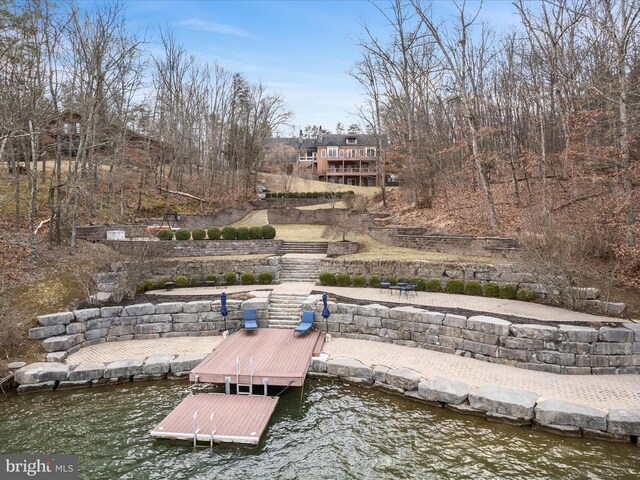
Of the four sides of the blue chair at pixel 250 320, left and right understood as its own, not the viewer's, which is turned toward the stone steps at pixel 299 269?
back

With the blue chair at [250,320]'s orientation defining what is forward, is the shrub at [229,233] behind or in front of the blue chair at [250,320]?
behind

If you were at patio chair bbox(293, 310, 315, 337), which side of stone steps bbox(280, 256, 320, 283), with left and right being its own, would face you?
front

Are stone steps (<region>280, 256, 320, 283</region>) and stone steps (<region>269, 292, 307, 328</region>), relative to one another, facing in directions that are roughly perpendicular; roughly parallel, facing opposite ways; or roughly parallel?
roughly parallel

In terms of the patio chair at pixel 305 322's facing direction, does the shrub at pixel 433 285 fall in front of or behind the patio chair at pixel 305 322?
behind

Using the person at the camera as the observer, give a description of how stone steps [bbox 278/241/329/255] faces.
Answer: facing the viewer

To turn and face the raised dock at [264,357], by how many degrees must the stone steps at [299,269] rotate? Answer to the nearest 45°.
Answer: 0° — it already faces it

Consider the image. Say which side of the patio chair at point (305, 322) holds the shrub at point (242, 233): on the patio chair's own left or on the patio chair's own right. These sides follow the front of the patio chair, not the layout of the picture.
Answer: on the patio chair's own right

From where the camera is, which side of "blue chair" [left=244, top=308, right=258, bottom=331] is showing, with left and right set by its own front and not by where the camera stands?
front

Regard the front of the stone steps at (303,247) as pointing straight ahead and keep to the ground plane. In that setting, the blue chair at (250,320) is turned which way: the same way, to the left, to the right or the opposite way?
the same way

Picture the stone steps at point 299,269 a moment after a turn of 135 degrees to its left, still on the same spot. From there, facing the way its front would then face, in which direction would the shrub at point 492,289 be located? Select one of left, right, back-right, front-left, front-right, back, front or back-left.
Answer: right

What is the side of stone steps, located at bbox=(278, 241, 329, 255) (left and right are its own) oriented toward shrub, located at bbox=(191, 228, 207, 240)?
right

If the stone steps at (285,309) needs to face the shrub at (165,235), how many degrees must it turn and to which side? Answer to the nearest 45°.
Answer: approximately 135° to its right

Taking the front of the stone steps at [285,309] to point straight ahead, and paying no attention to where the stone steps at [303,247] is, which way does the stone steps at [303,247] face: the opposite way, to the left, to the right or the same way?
the same way

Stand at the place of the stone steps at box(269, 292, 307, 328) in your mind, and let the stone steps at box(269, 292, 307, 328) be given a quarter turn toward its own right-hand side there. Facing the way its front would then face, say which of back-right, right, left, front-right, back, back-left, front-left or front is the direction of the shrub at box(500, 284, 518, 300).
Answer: back
